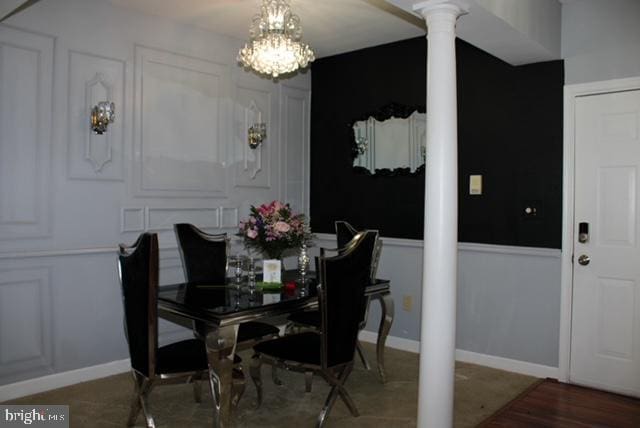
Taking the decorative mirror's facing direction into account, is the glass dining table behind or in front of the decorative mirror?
in front

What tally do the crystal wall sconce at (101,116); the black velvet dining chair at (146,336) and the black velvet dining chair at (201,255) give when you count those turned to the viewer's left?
0

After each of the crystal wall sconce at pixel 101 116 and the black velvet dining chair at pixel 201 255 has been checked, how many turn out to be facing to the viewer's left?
0

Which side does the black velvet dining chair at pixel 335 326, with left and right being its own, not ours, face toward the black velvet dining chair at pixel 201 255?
front

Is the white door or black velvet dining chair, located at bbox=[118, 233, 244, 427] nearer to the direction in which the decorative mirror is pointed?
the black velvet dining chair

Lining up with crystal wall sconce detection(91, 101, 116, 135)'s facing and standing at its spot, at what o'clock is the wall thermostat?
The wall thermostat is roughly at 11 o'clock from the crystal wall sconce.

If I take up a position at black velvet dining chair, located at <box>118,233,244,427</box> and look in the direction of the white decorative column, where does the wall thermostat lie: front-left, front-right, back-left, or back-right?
front-left

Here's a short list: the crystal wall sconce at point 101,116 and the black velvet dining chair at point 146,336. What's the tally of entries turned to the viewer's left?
0

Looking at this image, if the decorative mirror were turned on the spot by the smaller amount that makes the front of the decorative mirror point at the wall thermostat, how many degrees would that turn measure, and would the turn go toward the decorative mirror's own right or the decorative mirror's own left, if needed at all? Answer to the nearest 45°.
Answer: approximately 90° to the decorative mirror's own left

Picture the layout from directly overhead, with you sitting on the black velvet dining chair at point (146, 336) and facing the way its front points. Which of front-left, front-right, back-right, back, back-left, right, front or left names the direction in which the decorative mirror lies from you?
front

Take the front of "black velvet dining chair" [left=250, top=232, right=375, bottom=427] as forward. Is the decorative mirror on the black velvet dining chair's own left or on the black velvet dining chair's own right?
on the black velvet dining chair's own right

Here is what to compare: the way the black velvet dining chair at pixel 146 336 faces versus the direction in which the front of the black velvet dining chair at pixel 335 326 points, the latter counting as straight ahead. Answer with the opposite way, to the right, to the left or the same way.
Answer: to the right

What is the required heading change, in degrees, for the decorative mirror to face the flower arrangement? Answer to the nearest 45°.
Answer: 0° — it already faces it

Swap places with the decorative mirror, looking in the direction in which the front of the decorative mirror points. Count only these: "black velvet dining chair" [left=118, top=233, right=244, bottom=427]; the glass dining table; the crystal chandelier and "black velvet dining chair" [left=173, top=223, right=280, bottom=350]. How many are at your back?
0

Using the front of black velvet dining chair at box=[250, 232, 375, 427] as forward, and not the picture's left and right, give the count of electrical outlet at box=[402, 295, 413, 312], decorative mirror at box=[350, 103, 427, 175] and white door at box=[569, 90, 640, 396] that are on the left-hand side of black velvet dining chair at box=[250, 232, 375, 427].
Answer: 0

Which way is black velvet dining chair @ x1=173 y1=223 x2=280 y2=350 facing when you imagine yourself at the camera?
facing the viewer and to the right of the viewer

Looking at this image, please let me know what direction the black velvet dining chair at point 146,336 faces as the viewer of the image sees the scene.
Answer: facing away from the viewer and to the right of the viewer

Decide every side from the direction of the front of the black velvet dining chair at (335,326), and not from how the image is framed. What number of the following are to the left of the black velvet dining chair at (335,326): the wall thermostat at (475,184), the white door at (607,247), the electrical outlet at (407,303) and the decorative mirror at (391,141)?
0

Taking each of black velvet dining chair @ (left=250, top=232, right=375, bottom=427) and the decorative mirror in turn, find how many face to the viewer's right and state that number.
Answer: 0

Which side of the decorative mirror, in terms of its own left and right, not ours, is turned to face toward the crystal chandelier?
front

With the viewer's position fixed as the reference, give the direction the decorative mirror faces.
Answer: facing the viewer and to the left of the viewer

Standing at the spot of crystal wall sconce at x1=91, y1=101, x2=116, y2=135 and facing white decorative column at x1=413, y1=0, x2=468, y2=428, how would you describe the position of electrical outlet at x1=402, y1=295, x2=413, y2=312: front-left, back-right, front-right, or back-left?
front-left
